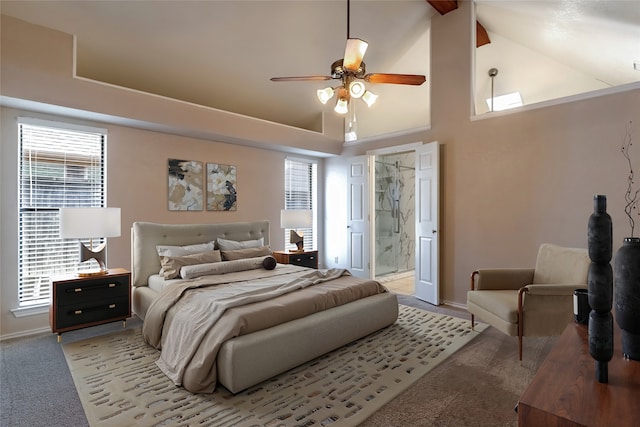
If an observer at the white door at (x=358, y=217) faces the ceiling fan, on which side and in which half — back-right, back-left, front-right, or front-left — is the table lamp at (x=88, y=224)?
front-right

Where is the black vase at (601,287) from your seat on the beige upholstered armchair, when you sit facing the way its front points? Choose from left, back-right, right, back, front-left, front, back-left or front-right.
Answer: front-left

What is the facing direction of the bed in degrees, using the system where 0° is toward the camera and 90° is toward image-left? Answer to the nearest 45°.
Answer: approximately 315°

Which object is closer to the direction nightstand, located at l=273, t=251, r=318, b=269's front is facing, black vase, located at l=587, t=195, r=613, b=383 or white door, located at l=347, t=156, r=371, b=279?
the black vase

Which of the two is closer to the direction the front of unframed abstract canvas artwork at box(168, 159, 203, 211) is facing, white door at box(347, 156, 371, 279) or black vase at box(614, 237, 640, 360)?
the black vase

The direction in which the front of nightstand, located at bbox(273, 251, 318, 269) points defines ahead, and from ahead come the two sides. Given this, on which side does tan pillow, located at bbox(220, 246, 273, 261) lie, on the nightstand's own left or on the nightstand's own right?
on the nightstand's own right

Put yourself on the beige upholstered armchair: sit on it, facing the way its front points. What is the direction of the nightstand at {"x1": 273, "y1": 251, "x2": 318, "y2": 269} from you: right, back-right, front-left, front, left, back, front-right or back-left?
front-right

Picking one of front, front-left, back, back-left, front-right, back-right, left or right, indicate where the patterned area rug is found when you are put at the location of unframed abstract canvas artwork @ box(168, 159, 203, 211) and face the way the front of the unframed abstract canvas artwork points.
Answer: front

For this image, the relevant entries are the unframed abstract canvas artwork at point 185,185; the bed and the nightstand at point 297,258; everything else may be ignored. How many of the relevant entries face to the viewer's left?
0

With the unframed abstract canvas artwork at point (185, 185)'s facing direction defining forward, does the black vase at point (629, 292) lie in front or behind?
in front

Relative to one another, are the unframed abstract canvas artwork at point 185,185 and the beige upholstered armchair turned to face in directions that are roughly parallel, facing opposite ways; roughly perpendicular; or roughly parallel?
roughly perpendicular

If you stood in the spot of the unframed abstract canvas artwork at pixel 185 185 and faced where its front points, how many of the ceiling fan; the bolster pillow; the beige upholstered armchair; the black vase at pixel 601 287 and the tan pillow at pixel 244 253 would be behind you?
0

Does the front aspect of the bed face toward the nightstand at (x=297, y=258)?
no

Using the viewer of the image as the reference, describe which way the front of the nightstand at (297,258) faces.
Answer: facing the viewer and to the right of the viewer

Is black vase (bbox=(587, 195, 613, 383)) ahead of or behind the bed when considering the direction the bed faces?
ahead

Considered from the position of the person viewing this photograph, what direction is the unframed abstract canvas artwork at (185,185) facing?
facing the viewer

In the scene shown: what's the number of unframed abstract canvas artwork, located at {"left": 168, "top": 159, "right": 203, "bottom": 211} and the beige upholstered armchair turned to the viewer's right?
0

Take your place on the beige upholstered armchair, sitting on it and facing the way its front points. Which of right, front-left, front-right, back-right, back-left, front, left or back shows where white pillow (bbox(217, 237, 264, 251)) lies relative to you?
front-right

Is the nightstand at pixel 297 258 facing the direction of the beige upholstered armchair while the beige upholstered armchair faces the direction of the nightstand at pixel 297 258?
no

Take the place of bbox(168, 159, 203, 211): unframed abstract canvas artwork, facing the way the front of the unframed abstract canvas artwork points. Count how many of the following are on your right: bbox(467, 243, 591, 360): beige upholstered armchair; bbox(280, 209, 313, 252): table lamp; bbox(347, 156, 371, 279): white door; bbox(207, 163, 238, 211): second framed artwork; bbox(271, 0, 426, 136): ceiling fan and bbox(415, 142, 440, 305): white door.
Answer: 0

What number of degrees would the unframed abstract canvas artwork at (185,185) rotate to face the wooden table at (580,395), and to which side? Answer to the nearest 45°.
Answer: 0° — it already faces it
